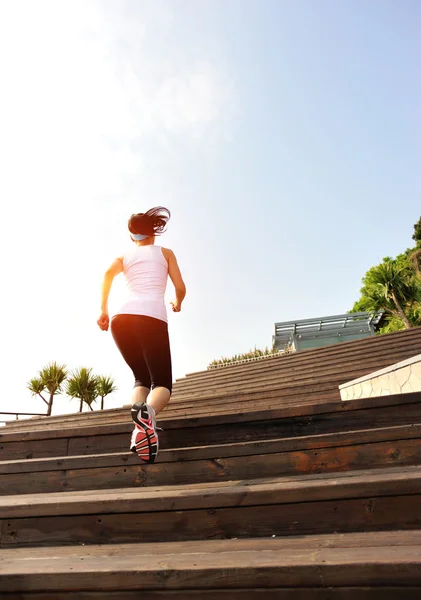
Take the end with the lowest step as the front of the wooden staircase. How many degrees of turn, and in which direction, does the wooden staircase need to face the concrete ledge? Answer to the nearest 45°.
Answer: approximately 135° to its left

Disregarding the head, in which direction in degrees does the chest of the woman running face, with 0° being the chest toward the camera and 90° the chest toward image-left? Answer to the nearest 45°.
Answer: approximately 180°

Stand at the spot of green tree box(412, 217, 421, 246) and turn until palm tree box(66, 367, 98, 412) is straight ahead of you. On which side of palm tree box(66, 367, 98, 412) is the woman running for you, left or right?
left

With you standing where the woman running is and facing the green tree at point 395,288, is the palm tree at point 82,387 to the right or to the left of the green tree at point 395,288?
left

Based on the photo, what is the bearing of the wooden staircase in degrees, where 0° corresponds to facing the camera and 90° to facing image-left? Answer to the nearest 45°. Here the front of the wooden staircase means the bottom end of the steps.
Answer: approximately 0°

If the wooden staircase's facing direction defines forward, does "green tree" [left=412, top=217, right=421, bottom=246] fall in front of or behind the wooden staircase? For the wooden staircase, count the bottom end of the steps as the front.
behind

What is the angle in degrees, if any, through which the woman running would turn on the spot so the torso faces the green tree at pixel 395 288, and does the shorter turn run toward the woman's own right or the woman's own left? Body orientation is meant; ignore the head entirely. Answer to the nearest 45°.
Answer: approximately 45° to the woman's own right

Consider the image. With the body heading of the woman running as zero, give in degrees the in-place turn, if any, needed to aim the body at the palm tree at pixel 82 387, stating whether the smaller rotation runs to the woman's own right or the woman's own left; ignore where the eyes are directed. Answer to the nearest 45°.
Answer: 0° — they already face it
